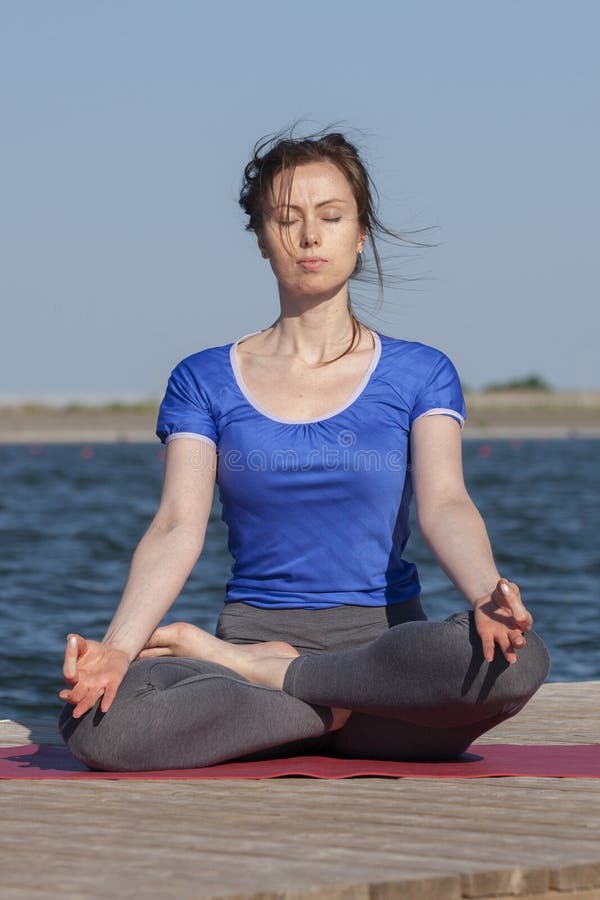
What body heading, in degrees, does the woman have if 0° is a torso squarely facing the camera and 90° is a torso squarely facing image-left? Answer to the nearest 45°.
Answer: approximately 0°
